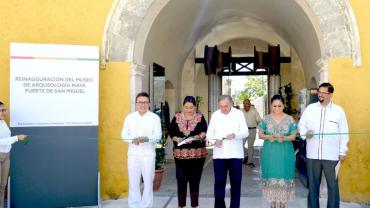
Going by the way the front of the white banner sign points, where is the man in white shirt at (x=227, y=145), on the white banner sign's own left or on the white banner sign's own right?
on the white banner sign's own left

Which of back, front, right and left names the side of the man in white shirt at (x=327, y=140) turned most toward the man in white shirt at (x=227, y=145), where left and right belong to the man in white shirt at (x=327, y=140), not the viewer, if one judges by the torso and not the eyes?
right

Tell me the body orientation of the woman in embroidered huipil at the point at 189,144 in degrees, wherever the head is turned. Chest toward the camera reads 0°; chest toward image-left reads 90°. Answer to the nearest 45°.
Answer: approximately 0°

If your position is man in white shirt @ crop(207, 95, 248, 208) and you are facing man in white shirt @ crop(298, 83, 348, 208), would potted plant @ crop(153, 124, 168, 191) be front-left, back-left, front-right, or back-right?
back-left

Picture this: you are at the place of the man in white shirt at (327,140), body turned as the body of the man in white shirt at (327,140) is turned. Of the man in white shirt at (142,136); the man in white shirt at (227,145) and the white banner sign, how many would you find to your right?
3

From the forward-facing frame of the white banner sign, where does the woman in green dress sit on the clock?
The woman in green dress is roughly at 10 o'clock from the white banner sign.

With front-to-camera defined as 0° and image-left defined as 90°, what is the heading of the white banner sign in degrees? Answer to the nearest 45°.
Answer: approximately 0°

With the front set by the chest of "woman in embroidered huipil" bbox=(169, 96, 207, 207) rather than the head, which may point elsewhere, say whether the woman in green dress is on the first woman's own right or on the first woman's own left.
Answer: on the first woman's own left
